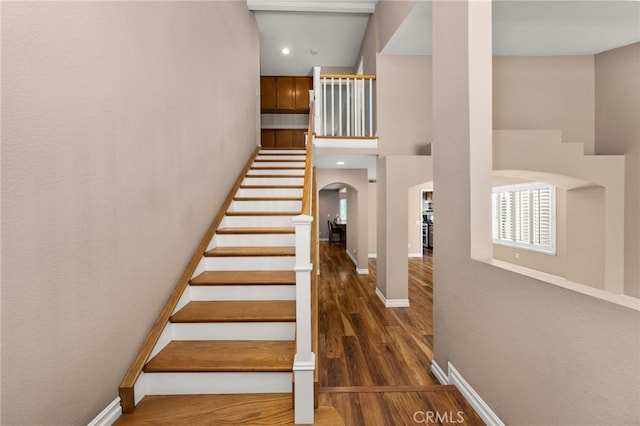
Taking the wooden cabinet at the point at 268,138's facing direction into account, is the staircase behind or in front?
in front

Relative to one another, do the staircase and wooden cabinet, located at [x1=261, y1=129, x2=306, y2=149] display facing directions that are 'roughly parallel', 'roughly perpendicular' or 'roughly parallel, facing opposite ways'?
roughly parallel

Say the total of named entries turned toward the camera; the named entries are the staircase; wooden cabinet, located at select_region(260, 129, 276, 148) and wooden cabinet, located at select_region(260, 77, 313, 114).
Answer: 3

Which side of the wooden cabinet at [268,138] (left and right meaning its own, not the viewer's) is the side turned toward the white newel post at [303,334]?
front

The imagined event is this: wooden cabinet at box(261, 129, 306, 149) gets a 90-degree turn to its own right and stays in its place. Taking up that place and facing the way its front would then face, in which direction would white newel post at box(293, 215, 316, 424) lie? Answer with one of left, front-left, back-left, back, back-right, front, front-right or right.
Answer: left

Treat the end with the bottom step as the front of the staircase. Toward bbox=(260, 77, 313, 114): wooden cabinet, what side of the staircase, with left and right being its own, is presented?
back

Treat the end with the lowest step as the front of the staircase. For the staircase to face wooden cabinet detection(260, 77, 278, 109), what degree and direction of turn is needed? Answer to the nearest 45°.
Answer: approximately 180°

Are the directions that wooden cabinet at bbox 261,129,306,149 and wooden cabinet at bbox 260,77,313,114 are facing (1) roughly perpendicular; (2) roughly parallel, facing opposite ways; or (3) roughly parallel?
roughly parallel

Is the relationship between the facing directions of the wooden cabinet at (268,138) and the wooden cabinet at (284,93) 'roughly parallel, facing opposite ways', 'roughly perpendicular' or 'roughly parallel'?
roughly parallel

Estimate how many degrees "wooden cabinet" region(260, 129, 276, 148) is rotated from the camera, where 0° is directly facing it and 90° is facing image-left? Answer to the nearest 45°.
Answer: approximately 0°

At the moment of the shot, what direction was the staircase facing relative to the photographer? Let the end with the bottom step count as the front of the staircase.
facing the viewer

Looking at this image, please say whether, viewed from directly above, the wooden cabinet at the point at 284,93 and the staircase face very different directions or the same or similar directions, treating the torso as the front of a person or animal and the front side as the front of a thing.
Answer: same or similar directions

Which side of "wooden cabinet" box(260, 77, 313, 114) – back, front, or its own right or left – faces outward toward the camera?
front

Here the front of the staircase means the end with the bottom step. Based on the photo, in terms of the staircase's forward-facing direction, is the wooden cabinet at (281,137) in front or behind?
behind
